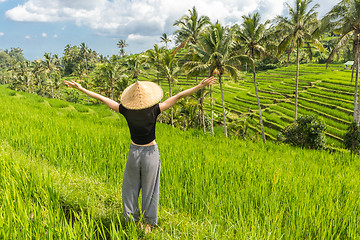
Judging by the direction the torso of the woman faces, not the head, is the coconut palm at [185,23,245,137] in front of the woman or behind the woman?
in front

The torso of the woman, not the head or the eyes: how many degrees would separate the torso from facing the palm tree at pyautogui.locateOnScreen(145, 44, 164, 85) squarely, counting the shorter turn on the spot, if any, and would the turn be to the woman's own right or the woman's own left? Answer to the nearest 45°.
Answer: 0° — they already face it

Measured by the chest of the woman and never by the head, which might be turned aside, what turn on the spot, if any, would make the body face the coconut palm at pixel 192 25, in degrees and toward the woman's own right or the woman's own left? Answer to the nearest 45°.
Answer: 0° — they already face it

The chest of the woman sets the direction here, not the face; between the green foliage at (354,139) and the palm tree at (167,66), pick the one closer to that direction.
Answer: the palm tree

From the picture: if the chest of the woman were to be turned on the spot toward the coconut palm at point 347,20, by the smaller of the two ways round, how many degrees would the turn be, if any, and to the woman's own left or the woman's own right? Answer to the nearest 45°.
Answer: approximately 45° to the woman's own right

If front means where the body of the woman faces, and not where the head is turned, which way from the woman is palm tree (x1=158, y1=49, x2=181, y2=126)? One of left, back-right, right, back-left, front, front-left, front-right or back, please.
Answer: front

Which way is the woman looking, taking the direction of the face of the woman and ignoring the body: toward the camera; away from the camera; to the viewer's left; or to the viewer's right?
away from the camera

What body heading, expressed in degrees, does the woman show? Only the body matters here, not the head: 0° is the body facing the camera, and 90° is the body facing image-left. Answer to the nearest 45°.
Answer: approximately 180°
